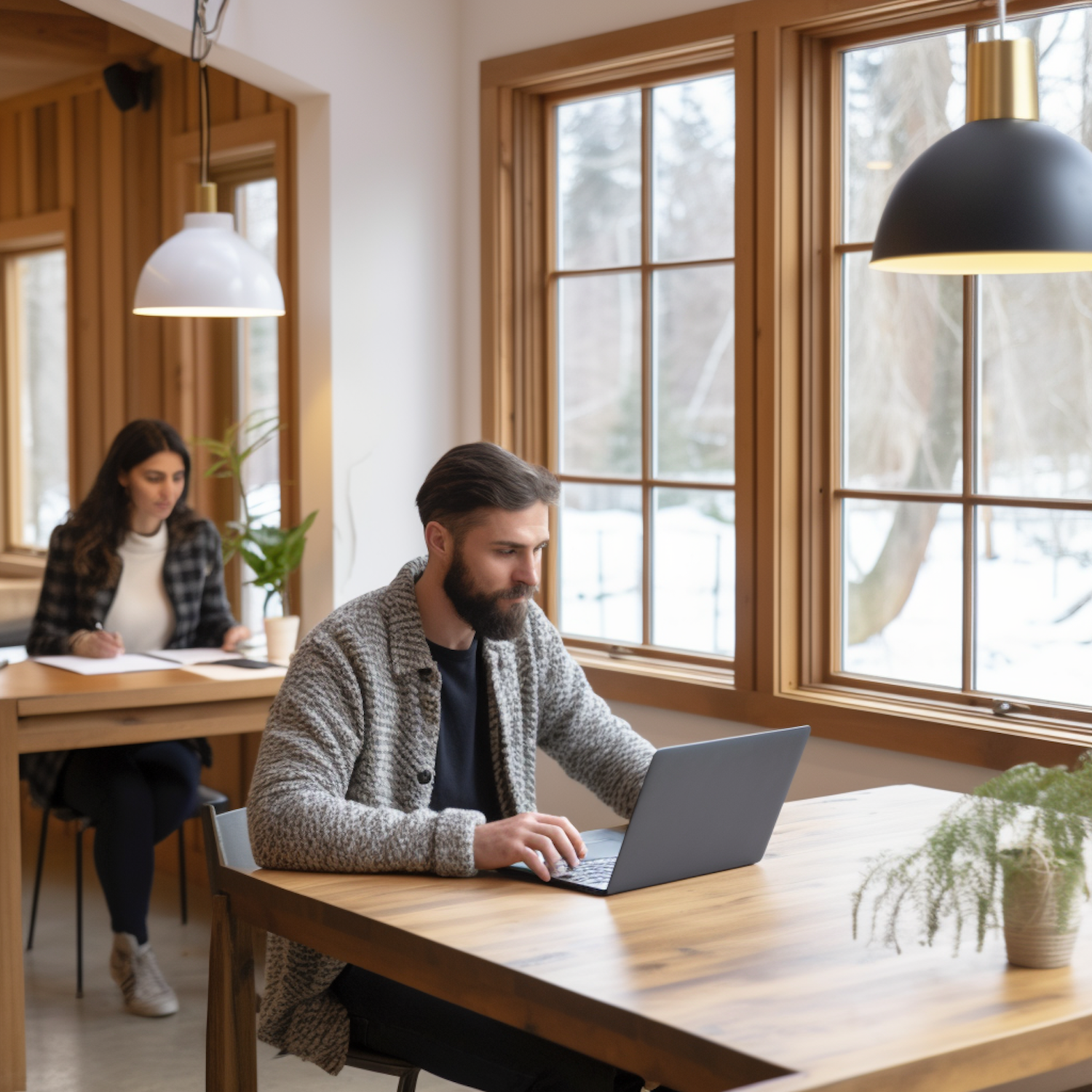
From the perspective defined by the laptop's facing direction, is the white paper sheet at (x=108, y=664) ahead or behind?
ahead

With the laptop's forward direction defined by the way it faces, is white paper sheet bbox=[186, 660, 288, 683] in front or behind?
in front

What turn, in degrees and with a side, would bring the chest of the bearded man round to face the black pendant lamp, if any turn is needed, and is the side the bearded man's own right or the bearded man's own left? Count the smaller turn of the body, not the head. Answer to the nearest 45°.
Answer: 0° — they already face it

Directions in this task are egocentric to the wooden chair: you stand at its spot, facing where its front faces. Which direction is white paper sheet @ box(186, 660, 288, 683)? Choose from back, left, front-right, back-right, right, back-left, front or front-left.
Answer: back-left

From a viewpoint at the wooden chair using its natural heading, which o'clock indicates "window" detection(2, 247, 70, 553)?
The window is roughly at 7 o'clock from the wooden chair.

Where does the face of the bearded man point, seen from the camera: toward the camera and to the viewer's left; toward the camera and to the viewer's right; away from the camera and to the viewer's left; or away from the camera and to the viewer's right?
toward the camera and to the viewer's right

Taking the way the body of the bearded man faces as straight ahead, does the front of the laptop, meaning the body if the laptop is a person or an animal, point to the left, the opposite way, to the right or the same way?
the opposite way

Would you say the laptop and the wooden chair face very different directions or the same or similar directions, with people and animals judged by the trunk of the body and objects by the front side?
very different directions

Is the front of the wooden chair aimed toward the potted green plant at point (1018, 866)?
yes

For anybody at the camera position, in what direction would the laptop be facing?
facing away from the viewer and to the left of the viewer

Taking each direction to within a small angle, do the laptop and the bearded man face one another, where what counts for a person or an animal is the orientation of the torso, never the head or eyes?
yes

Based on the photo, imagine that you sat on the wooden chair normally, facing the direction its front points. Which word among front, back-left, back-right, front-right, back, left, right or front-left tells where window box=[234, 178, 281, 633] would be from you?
back-left

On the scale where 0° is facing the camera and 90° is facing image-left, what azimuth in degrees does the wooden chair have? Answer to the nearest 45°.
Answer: approximately 315°

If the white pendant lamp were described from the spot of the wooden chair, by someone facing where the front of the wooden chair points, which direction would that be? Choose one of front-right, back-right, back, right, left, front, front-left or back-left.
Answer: back-left
